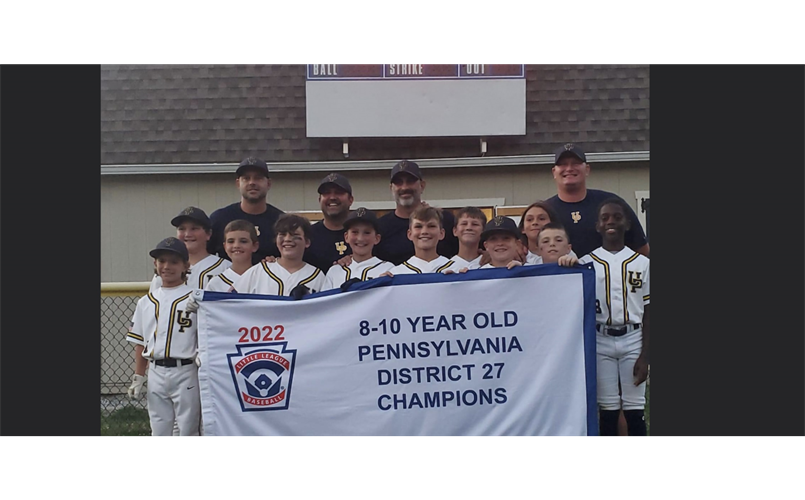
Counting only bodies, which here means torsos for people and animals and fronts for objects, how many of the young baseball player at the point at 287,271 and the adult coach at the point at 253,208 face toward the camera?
2

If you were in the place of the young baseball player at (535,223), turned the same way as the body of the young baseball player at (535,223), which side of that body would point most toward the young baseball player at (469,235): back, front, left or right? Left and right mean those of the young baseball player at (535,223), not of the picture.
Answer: right

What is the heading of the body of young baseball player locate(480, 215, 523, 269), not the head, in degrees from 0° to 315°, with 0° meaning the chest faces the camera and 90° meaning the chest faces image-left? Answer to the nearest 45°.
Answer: approximately 0°

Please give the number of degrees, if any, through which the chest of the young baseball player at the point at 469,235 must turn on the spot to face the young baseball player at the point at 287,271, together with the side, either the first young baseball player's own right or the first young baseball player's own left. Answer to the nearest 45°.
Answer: approximately 90° to the first young baseball player's own right
